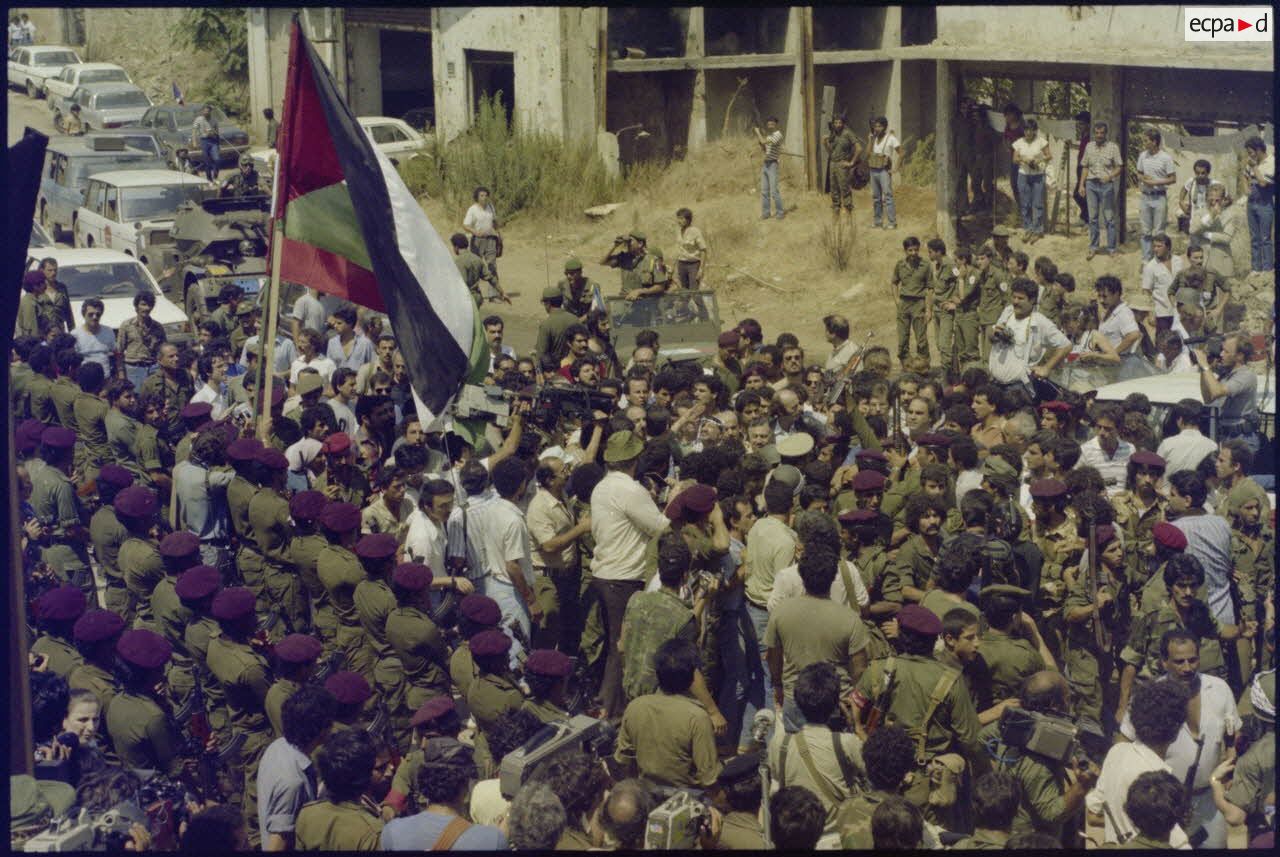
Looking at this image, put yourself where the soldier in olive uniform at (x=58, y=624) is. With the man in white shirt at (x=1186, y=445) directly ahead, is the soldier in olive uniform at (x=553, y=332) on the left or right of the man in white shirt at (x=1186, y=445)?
left

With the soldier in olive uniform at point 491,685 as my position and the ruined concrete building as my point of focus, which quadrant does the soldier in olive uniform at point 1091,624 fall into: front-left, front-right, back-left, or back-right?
front-right

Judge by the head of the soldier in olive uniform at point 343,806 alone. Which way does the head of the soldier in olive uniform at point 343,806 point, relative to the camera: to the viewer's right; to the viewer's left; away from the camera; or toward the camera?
away from the camera

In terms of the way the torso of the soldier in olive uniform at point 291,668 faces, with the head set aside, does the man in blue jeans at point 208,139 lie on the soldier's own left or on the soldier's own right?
on the soldier's own left

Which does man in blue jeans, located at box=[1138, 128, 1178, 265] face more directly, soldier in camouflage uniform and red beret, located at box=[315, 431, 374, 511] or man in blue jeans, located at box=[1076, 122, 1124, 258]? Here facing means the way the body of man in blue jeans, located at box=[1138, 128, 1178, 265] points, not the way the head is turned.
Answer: the soldier in camouflage uniform and red beret

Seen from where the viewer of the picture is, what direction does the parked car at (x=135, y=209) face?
facing the viewer and to the right of the viewer

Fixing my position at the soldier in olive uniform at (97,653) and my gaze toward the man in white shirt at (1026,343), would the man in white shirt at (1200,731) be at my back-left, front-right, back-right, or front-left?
front-right

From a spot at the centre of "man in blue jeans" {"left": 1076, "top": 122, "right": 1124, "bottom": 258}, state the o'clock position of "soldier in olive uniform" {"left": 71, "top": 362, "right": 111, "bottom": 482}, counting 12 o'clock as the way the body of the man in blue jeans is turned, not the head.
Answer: The soldier in olive uniform is roughly at 1 o'clock from the man in blue jeans.

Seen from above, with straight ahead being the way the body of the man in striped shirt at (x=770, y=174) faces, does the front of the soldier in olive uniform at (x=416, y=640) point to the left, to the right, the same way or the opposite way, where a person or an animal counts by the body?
the opposite way

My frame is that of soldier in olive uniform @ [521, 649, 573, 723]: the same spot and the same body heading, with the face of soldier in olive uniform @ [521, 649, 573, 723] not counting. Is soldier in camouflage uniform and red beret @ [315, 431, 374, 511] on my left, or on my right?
on my left

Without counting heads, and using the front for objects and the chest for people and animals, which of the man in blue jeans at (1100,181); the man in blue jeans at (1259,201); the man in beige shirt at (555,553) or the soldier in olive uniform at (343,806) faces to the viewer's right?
the man in beige shirt

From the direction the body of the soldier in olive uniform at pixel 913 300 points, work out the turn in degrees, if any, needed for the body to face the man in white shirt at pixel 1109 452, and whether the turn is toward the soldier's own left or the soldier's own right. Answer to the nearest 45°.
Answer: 0° — they already face them

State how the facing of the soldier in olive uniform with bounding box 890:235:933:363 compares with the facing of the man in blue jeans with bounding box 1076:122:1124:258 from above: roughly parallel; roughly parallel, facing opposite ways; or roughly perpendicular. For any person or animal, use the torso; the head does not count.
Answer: roughly parallel

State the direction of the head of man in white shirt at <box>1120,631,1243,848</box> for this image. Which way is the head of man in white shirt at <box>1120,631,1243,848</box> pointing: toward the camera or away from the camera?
toward the camera

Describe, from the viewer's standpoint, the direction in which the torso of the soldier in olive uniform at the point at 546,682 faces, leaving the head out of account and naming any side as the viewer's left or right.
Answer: facing away from the viewer and to the right of the viewer

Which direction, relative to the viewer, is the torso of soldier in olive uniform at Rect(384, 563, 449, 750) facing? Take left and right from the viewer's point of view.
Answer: facing away from the viewer and to the right of the viewer

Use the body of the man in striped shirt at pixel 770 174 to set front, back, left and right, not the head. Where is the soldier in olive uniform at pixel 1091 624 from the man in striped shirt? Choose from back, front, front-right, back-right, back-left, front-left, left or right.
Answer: front-left

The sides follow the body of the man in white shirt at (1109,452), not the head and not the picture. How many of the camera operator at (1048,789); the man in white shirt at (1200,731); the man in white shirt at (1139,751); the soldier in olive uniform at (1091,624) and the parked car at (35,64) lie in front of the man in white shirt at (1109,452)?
4

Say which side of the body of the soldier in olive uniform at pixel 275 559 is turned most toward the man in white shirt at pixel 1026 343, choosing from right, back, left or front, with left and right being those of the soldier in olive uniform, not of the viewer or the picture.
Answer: front
